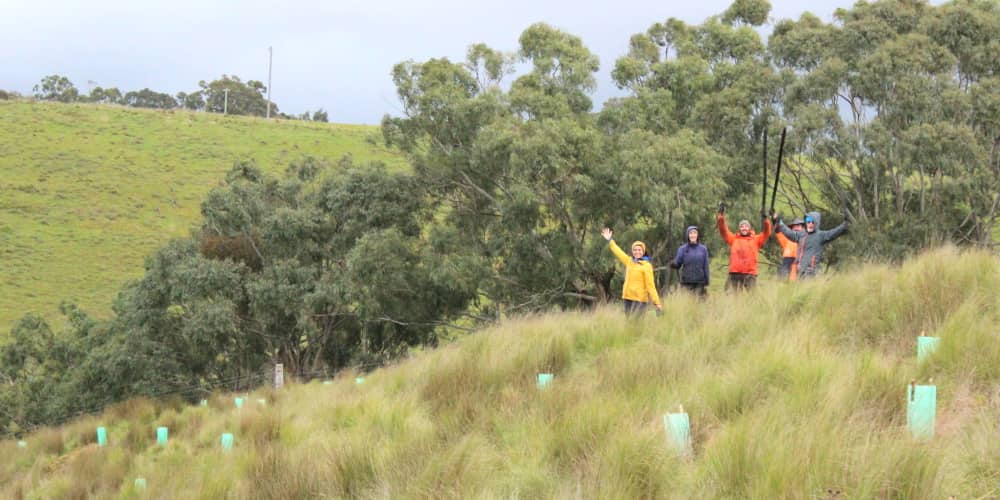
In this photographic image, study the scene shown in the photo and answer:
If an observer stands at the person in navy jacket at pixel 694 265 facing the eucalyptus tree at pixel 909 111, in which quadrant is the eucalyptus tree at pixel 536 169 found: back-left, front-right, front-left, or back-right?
front-left

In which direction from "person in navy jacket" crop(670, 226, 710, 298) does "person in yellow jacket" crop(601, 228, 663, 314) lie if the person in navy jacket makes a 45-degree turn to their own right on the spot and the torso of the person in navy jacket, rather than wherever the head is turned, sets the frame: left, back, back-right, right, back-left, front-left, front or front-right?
front

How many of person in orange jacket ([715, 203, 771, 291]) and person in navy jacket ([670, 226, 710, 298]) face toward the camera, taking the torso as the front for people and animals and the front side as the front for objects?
2

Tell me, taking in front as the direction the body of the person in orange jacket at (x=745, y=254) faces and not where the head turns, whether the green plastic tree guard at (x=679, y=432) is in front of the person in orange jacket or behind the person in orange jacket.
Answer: in front

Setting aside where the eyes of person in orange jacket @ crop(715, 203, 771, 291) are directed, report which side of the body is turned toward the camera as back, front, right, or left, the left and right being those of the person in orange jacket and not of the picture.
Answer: front

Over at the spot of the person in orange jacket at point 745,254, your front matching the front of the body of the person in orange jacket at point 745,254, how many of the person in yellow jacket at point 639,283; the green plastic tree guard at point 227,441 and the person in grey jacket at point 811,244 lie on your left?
1

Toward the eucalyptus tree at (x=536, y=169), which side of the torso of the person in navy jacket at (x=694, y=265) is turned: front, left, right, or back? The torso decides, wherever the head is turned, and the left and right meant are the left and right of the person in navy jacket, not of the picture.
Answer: back

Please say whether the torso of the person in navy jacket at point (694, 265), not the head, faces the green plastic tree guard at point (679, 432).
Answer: yes

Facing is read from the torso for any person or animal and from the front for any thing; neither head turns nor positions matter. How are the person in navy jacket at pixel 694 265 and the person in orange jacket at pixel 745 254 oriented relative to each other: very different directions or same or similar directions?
same or similar directions

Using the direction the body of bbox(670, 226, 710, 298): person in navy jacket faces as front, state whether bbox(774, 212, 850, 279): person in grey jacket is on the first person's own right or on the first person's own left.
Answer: on the first person's own left

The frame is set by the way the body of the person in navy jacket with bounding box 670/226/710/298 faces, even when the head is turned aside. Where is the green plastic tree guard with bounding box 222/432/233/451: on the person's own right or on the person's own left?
on the person's own right

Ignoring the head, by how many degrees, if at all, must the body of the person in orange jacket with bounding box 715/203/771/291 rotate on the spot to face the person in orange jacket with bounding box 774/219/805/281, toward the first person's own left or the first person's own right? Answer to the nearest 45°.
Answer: approximately 135° to the first person's own left

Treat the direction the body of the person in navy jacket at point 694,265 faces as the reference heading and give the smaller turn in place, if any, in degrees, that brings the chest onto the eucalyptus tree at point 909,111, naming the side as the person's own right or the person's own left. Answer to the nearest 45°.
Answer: approximately 180°

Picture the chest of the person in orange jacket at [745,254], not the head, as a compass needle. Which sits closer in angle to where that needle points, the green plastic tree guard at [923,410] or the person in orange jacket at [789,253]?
the green plastic tree guard

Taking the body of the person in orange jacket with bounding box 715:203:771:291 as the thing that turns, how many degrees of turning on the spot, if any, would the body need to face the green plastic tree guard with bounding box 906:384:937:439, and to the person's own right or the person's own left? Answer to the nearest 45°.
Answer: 0° — they already face it

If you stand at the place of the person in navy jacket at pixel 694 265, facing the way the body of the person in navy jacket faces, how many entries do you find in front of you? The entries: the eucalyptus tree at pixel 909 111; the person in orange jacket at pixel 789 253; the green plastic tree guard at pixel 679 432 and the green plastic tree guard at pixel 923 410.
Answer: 2

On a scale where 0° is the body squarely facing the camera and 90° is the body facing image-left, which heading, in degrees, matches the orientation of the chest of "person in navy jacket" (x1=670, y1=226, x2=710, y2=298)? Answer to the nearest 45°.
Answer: approximately 0°
